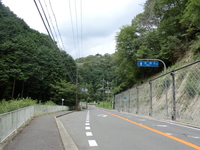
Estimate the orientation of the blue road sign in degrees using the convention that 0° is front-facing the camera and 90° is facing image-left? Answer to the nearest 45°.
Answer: approximately 0°
